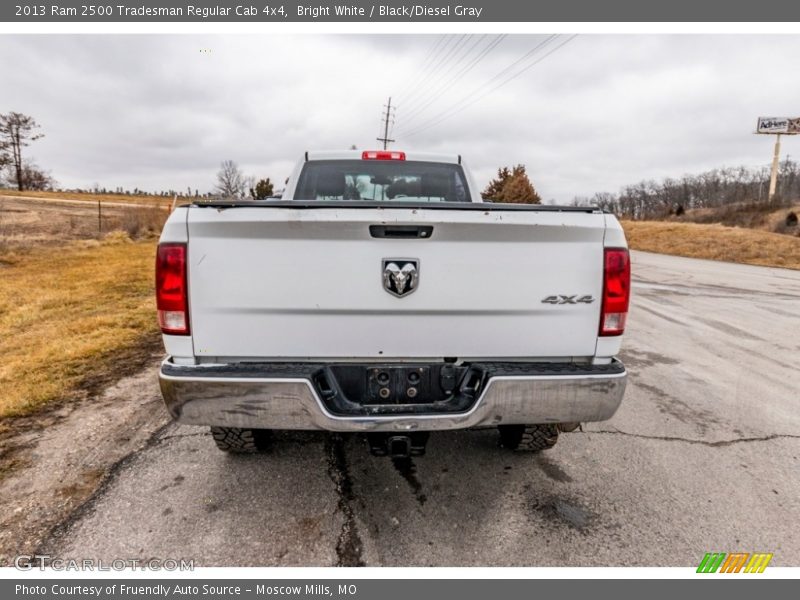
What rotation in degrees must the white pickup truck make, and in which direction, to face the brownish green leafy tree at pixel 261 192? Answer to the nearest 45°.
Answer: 0° — it already faces it

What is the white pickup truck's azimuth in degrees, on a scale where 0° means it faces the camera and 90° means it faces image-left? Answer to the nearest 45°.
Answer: approximately 180°
